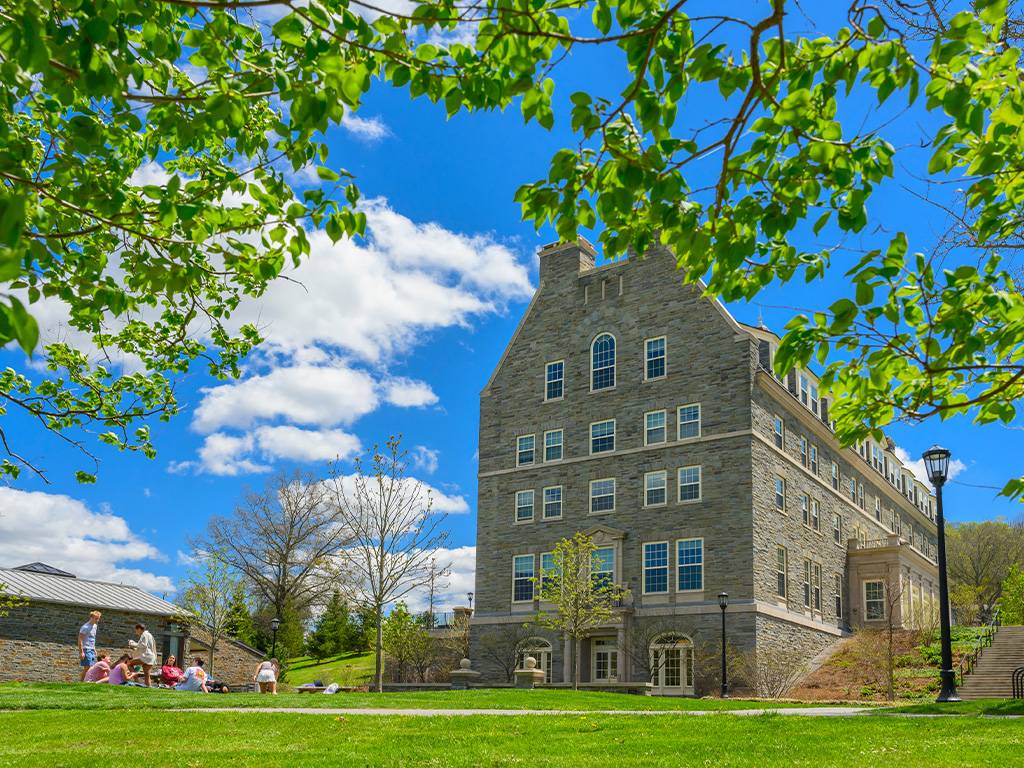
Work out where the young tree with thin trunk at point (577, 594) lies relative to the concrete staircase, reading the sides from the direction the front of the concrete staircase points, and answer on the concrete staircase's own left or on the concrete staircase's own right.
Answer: on the concrete staircase's own right

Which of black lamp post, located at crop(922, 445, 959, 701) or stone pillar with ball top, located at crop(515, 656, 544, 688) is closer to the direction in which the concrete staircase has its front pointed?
the black lamp post

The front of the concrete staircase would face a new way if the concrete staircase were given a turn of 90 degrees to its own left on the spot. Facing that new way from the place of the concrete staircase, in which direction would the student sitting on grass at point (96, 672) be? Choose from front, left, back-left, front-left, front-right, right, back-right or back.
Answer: back-right

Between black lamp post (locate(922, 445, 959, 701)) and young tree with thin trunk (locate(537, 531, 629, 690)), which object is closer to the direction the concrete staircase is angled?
the black lamp post

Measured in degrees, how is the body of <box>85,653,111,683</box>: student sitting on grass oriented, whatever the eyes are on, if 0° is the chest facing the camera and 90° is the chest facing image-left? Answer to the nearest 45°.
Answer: approximately 270°

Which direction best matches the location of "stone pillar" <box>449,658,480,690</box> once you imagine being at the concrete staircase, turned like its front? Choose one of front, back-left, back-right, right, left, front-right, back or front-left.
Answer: right

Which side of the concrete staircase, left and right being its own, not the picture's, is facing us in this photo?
front

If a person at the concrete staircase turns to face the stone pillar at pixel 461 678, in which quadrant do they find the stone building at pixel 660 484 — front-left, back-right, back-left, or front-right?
front-right

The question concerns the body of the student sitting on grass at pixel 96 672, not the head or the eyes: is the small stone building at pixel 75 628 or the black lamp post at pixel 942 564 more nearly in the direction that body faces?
the black lamp post

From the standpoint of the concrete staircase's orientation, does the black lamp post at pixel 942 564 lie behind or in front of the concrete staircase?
in front
